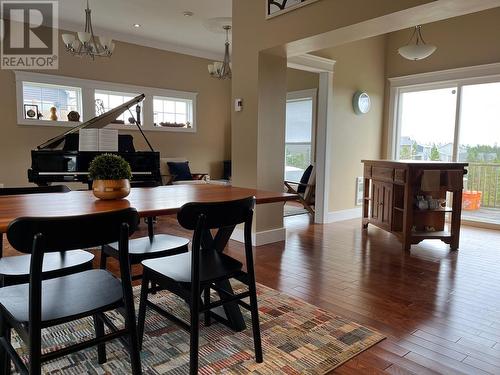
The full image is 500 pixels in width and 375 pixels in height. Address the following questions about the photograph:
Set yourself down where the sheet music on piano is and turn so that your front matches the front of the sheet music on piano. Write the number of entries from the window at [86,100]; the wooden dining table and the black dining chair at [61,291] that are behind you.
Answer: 1

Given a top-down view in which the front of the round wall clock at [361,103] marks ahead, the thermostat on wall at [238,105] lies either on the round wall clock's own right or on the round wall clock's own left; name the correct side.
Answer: on the round wall clock's own right

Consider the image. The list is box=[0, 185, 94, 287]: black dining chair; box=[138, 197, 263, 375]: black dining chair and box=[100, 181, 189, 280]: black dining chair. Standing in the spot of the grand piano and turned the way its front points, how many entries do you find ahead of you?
3

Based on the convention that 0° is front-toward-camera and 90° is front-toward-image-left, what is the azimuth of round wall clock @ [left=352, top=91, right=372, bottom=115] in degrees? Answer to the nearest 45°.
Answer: approximately 315°

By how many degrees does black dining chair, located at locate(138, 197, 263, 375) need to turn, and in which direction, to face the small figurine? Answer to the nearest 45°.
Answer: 0° — it already faces it

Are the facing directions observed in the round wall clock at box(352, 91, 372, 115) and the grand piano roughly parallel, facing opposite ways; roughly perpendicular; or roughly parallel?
roughly parallel

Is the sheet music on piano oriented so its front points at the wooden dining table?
yes

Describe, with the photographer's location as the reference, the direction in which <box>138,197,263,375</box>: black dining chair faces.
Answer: facing away from the viewer and to the left of the viewer

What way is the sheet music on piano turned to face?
toward the camera

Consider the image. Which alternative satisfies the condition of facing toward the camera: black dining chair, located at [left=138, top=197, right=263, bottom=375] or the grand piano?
the grand piano

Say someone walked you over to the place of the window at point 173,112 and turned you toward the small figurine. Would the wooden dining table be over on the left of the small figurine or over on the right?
left

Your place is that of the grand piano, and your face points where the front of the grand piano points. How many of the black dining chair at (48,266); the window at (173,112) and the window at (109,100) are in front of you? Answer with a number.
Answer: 1

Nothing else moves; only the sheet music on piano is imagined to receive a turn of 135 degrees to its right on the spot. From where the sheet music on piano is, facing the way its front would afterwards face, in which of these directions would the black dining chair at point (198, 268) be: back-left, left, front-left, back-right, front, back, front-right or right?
back-left

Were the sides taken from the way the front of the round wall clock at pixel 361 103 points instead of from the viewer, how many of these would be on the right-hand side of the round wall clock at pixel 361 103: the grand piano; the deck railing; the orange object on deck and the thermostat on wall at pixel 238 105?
2

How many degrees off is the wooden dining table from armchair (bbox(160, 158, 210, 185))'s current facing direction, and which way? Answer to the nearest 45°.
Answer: approximately 45° to its right

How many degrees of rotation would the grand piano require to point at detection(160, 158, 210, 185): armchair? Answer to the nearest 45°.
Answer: approximately 135° to its left

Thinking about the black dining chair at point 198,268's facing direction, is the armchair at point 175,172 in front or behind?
in front
